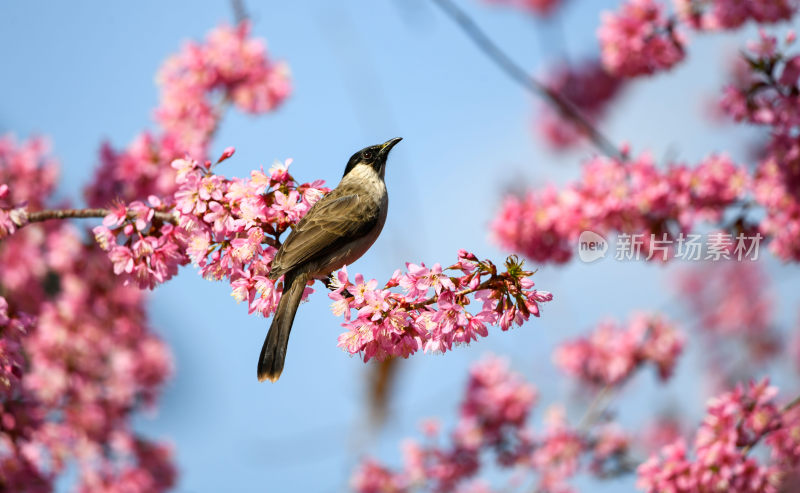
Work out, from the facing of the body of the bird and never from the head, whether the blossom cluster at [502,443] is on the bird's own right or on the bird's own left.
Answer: on the bird's own left

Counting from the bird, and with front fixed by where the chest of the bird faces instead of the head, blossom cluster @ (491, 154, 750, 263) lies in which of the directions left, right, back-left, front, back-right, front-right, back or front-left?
front-left

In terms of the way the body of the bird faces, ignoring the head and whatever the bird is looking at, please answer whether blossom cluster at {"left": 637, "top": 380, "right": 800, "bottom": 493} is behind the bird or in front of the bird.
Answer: in front

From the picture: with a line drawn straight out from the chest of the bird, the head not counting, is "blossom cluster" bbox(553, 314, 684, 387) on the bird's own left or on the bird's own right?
on the bird's own left

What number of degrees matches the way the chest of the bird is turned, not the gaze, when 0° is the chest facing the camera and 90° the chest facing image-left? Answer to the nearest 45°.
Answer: approximately 270°

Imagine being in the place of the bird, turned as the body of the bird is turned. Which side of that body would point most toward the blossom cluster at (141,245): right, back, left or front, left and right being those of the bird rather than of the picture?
back

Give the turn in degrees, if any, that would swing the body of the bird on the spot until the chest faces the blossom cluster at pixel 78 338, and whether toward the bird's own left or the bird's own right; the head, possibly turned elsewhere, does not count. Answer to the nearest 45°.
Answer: approximately 135° to the bird's own left
